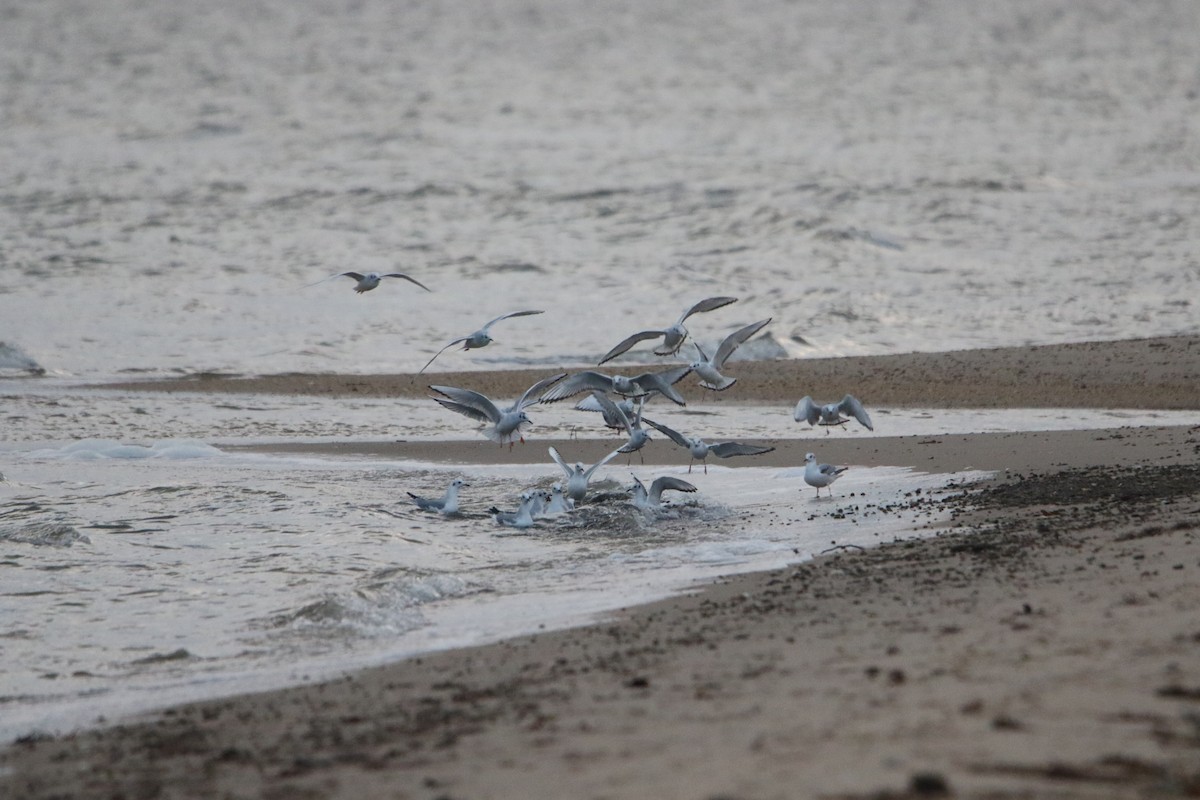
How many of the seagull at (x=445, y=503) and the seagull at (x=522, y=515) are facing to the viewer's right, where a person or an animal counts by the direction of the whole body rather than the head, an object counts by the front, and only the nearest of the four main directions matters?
2

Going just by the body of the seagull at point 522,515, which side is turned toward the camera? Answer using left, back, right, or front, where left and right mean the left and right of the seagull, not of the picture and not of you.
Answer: right

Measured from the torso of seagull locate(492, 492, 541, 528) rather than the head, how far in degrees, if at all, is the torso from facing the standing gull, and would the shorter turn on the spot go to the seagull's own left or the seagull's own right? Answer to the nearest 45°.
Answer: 0° — it already faces it

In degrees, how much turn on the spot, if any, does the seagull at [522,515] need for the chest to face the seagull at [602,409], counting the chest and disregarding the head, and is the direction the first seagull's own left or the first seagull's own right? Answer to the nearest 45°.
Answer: approximately 90° to the first seagull's own left

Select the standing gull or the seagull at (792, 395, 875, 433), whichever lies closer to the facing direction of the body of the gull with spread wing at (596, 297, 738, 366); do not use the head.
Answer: the standing gull

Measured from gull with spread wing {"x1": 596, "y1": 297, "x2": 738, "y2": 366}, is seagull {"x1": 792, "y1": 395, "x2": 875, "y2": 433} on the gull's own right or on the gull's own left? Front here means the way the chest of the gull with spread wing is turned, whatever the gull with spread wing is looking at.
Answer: on the gull's own left

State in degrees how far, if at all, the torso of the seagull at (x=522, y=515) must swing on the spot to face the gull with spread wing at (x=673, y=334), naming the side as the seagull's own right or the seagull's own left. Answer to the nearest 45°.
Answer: approximately 45° to the seagull's own left

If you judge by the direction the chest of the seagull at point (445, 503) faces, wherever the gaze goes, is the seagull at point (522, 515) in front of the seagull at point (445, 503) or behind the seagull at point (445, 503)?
in front

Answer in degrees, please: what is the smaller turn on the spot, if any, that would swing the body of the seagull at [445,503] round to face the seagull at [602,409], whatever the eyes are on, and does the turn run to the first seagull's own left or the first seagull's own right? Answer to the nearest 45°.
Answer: approximately 45° to the first seagull's own left

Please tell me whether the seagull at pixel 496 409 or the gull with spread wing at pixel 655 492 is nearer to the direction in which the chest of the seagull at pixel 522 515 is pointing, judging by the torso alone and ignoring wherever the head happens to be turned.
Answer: the gull with spread wing

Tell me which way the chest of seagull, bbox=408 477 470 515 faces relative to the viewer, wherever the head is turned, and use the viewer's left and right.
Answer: facing to the right of the viewer

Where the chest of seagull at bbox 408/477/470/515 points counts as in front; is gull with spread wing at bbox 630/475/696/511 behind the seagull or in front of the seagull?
in front

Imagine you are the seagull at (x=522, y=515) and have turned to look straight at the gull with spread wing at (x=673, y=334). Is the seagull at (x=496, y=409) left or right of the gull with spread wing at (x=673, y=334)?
left
